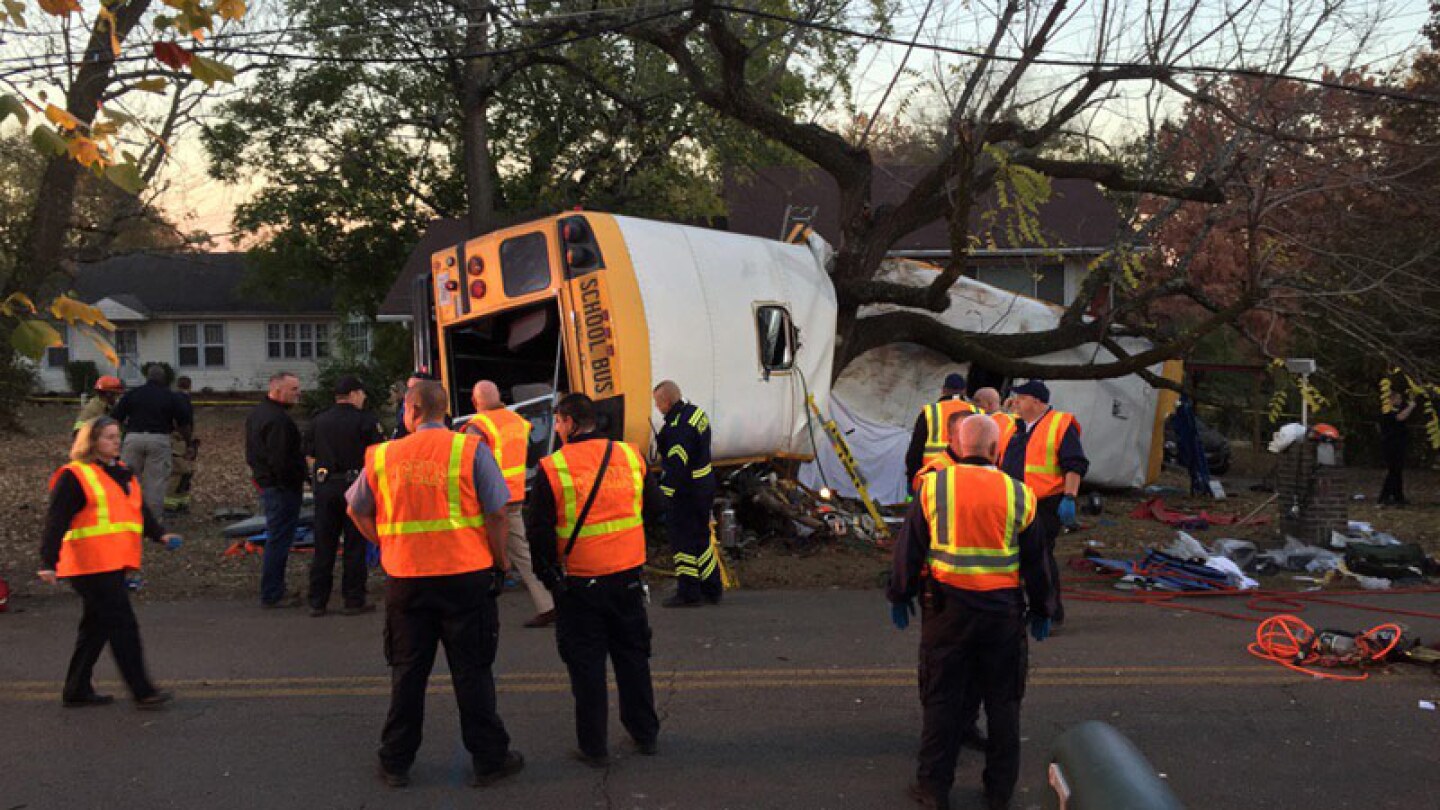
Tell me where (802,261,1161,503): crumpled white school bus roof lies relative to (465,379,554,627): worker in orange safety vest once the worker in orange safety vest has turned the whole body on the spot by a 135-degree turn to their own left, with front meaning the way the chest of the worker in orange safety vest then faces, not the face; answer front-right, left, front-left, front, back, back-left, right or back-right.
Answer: back-left

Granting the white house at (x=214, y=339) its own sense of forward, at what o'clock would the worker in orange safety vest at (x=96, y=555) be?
The worker in orange safety vest is roughly at 12 o'clock from the white house.

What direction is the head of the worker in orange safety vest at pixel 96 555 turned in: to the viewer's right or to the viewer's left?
to the viewer's right

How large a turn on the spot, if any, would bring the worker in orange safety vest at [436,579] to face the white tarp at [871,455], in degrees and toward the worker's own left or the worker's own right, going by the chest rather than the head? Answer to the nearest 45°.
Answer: approximately 45° to the worker's own right

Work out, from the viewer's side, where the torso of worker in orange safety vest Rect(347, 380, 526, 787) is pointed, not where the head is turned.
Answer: away from the camera

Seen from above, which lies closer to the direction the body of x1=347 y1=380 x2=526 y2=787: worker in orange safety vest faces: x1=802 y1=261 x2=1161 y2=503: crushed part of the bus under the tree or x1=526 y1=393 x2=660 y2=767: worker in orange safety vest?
the crushed part of the bus under the tree

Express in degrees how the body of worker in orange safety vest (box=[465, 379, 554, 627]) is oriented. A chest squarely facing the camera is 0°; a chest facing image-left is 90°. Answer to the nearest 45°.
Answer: approximately 135°

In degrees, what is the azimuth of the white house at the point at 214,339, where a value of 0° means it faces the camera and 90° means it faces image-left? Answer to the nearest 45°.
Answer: approximately 0°

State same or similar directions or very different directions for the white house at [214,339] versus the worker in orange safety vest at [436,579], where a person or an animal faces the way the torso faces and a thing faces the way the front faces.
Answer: very different directions

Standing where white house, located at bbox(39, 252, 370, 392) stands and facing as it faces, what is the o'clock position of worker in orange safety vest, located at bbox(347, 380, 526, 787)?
The worker in orange safety vest is roughly at 12 o'clock from the white house.

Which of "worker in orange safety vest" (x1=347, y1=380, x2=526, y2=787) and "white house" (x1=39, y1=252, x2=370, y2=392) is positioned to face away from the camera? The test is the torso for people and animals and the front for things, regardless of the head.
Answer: the worker in orange safety vest
